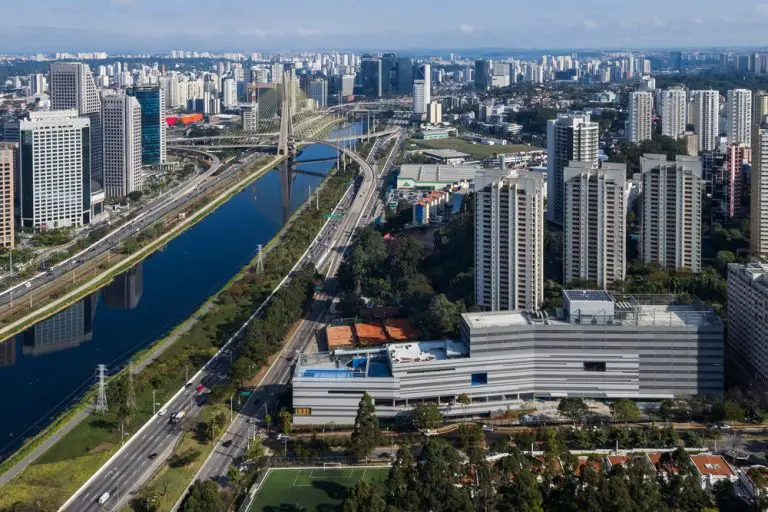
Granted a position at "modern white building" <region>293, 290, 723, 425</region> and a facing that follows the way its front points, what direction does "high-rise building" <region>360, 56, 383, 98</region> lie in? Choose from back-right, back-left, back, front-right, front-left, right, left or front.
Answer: back

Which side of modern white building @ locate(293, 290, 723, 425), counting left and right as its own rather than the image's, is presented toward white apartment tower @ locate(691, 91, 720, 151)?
back

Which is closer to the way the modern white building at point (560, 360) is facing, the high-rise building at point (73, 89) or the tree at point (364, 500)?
the tree

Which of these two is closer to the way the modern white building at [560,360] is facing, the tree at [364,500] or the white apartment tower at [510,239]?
the tree

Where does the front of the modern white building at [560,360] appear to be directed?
toward the camera

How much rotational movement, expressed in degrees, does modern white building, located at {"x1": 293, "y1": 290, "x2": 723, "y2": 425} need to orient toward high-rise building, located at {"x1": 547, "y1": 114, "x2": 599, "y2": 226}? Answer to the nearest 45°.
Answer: approximately 180°

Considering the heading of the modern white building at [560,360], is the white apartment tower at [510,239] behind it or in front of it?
behind

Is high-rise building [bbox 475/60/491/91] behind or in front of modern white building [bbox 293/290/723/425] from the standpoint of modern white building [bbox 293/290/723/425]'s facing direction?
behind

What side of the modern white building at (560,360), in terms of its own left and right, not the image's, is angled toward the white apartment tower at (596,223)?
back

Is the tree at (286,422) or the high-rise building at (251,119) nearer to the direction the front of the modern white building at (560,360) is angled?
the tree
